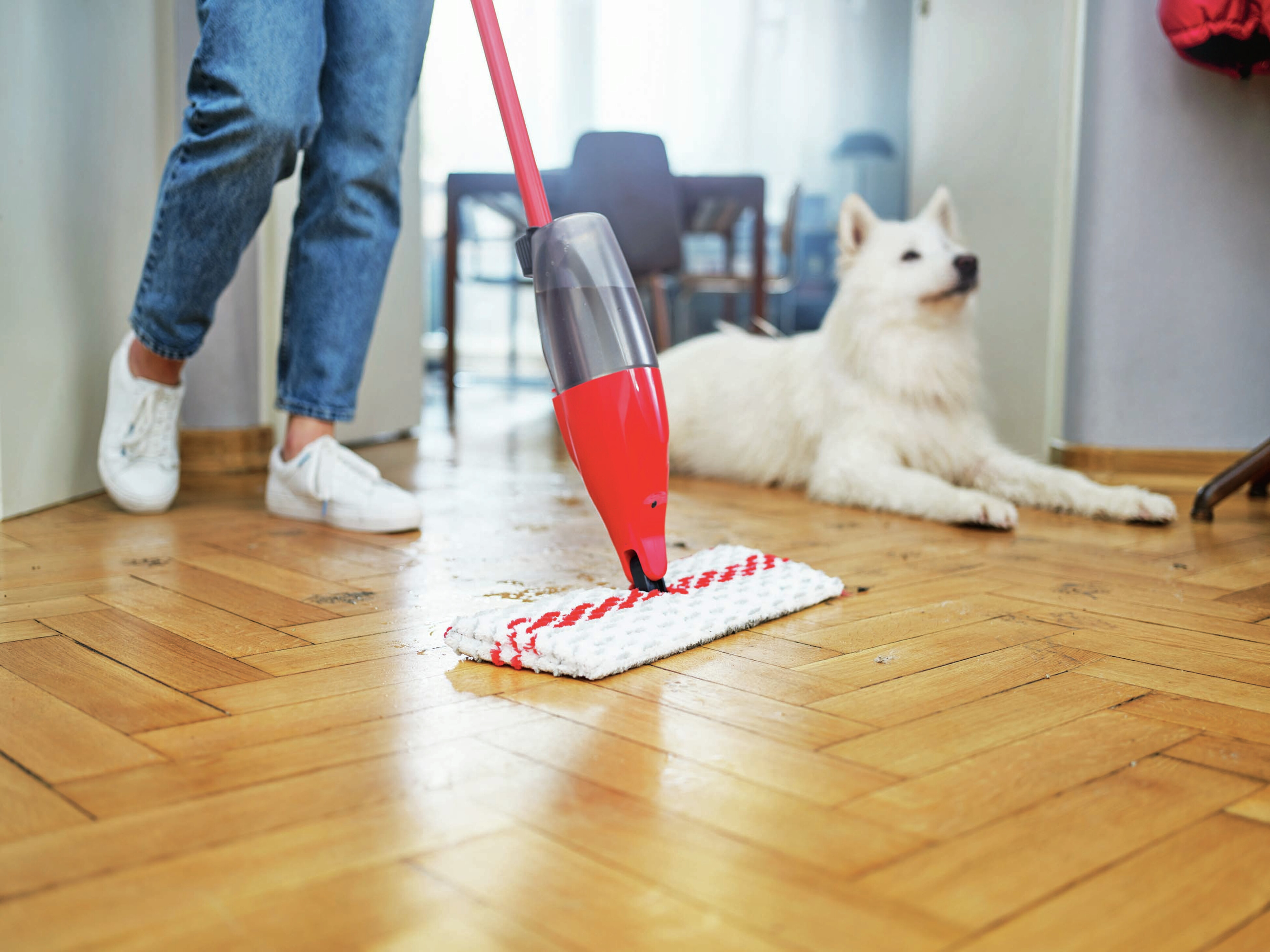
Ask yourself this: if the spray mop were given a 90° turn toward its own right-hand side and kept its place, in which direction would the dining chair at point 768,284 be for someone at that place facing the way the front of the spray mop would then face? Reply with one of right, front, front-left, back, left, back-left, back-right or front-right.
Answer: back-right

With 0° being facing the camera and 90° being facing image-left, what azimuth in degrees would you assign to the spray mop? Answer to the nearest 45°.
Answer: approximately 315°

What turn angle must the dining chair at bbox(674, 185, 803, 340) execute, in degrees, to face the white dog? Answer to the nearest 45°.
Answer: approximately 90° to its left

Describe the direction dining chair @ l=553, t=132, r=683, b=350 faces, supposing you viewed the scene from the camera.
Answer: facing away from the viewer

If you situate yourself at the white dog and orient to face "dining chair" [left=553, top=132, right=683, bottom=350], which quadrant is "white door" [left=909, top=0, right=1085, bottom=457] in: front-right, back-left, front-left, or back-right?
front-right

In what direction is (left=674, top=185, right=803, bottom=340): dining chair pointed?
to the viewer's left

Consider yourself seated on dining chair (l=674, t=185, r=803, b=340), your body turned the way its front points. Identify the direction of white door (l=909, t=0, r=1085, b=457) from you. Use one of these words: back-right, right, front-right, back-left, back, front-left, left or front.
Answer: left

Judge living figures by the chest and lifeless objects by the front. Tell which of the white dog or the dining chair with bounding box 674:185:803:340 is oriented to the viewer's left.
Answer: the dining chair

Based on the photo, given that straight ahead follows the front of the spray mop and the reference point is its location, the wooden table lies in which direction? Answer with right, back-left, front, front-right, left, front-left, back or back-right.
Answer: back-left

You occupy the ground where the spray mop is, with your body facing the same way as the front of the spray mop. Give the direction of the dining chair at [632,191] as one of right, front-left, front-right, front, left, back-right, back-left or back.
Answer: back-left

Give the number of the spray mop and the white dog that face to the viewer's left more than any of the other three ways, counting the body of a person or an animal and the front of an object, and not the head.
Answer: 0

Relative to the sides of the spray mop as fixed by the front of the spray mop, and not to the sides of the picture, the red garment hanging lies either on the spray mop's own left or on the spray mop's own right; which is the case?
on the spray mop's own left

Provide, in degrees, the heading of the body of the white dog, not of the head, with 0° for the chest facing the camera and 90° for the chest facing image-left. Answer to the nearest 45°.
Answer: approximately 315°

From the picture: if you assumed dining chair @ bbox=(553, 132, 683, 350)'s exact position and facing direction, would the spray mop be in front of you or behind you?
behind
